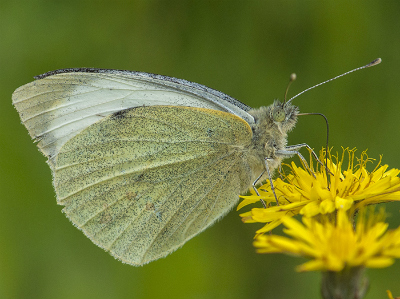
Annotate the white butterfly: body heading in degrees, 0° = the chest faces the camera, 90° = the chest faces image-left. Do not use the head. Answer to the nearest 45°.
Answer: approximately 270°
